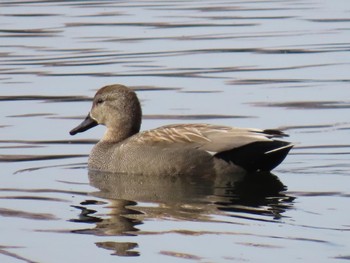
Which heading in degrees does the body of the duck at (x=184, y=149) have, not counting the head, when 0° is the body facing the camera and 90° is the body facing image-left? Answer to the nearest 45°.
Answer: approximately 90°
